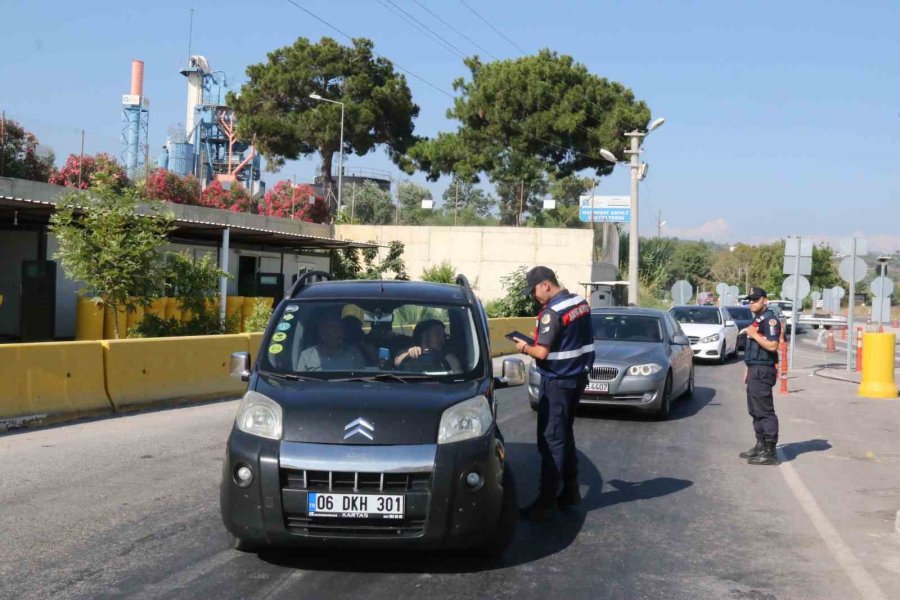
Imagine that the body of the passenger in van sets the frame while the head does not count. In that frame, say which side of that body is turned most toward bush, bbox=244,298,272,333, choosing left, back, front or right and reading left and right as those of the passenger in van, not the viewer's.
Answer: back

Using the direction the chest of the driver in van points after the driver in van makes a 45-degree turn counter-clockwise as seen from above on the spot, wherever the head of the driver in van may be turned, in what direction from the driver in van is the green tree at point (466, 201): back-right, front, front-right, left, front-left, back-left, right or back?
back-left

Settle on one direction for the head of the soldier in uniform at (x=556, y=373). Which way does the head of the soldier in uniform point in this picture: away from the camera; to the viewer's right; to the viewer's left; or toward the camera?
to the viewer's left

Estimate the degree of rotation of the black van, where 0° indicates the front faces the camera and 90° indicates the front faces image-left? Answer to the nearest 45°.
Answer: approximately 0°

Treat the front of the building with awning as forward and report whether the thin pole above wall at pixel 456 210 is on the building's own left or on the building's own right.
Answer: on the building's own left

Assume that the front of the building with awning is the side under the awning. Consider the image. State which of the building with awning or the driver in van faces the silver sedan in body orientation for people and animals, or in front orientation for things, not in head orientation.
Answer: the building with awning

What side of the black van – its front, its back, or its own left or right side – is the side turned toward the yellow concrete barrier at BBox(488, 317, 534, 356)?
back

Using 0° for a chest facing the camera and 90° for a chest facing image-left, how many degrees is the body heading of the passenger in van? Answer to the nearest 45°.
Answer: approximately 0°

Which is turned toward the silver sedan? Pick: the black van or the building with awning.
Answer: the building with awning

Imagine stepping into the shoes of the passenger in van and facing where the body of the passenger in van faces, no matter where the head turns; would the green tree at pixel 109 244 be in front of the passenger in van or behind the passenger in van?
behind
